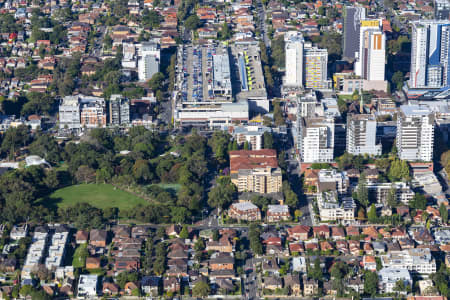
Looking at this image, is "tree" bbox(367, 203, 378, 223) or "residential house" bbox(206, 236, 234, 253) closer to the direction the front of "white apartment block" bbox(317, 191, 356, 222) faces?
the residential house

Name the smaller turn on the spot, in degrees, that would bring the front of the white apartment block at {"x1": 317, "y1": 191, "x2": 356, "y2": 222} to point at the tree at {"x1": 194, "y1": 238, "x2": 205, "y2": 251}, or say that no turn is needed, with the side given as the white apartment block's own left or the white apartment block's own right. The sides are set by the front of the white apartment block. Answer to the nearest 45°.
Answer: approximately 45° to the white apartment block's own right

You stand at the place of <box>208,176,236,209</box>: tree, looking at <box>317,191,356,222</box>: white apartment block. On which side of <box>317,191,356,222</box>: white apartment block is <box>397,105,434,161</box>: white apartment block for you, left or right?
left

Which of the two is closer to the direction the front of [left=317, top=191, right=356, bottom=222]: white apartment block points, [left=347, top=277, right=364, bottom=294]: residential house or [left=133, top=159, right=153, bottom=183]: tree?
the residential house

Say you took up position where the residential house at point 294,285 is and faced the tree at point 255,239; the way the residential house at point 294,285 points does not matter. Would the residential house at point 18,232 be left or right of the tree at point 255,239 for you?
left

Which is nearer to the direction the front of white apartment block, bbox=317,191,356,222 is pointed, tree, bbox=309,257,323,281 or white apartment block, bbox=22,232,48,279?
the tree

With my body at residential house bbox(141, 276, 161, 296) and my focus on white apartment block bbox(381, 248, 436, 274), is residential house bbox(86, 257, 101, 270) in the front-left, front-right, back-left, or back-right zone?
back-left
